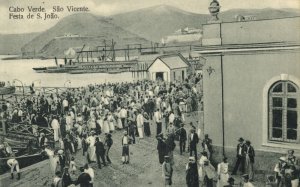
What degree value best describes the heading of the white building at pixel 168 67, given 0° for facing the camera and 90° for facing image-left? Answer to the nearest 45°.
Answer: approximately 45°

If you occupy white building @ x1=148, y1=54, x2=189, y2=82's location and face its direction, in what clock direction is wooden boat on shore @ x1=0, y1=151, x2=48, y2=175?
The wooden boat on shore is roughly at 12 o'clock from the white building.

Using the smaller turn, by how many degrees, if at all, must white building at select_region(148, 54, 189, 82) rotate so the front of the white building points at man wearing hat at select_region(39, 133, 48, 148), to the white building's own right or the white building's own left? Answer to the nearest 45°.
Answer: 0° — it already faces them
